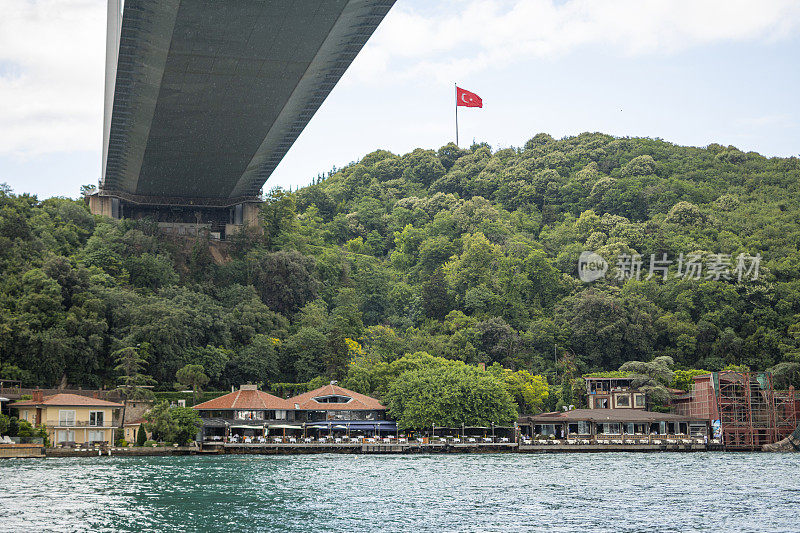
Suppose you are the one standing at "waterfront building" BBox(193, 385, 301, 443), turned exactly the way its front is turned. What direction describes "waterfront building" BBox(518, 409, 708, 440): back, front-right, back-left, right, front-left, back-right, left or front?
left

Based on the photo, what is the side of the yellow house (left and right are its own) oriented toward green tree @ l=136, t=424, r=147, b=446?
left

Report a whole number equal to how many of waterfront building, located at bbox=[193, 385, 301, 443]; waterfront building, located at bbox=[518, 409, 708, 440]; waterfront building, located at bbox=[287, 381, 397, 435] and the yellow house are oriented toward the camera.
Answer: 4

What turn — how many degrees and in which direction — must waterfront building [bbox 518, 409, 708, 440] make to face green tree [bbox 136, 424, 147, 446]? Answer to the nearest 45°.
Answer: approximately 45° to its right

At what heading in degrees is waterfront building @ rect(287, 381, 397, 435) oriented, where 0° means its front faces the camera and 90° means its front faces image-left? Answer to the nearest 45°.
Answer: approximately 0°

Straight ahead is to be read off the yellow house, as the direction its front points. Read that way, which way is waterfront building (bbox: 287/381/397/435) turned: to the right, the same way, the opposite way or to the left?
the same way

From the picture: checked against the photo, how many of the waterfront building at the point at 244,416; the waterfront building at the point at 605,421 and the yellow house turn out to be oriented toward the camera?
3

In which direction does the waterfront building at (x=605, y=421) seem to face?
toward the camera

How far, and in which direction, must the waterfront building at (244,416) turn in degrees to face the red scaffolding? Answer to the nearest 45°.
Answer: approximately 90° to its left

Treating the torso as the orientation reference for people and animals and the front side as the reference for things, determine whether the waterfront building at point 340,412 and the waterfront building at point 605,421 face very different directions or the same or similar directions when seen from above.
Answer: same or similar directions

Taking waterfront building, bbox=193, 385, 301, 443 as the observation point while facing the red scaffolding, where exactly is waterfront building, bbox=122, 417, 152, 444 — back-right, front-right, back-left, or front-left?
back-right

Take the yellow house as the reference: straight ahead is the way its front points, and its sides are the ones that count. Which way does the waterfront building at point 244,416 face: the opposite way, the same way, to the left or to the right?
the same way

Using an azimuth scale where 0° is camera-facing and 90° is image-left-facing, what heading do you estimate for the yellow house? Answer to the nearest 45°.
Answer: approximately 0°

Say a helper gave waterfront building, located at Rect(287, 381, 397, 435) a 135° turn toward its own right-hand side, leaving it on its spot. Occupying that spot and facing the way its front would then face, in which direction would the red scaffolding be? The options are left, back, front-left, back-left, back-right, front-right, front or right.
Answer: back-right

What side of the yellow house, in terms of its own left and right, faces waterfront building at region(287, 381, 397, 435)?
left

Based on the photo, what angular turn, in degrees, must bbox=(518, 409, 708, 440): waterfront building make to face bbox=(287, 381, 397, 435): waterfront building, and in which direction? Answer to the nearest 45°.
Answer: approximately 90° to its right

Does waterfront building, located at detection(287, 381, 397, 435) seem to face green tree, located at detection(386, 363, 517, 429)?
no

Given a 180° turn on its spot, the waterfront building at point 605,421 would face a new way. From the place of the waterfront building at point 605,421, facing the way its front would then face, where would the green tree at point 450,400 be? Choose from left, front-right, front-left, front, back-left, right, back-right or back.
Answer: back-left
